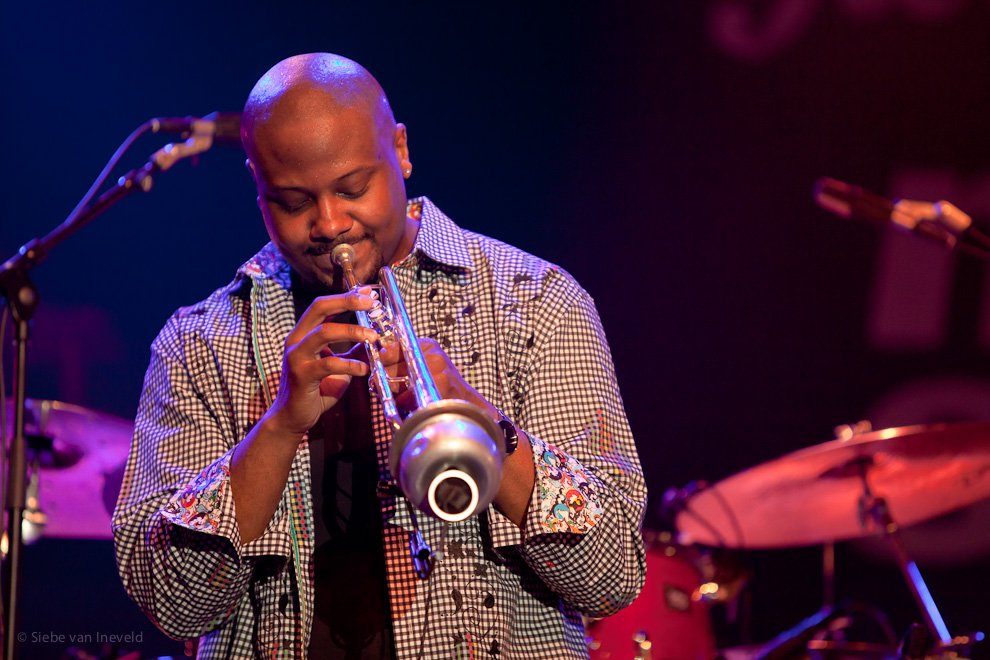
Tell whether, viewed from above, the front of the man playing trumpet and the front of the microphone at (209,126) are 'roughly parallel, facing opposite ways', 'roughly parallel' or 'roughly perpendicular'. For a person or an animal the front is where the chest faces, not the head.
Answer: roughly perpendicular

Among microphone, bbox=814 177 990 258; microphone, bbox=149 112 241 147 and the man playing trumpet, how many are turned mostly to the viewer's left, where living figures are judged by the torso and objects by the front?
1

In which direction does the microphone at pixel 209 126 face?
to the viewer's right

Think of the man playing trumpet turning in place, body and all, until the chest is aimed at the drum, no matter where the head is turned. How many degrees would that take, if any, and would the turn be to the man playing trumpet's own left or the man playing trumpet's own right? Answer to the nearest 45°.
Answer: approximately 135° to the man playing trumpet's own left

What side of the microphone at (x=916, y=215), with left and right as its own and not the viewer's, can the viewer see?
left

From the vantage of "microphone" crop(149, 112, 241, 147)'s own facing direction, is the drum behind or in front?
in front

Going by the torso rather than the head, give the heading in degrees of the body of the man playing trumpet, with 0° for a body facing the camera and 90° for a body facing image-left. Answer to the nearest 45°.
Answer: approximately 0°

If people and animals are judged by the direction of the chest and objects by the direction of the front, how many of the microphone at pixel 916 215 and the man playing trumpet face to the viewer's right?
0
